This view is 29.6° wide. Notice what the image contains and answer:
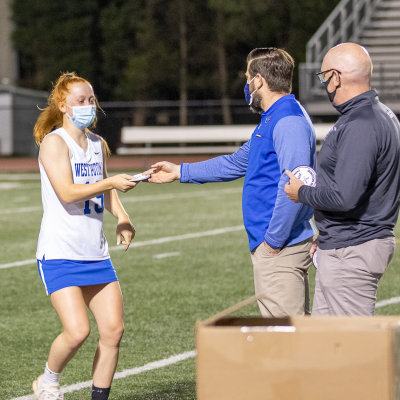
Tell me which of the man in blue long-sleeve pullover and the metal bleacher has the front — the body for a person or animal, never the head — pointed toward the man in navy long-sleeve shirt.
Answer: the metal bleacher

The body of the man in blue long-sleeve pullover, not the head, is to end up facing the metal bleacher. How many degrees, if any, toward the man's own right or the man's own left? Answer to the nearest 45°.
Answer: approximately 90° to the man's own right

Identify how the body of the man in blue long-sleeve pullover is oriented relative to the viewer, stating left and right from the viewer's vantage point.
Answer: facing to the left of the viewer

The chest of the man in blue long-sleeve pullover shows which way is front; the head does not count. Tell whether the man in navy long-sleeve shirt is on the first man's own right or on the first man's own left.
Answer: on the first man's own left

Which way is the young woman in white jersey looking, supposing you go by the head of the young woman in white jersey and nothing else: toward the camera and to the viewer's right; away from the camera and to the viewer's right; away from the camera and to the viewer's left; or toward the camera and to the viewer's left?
toward the camera and to the viewer's right

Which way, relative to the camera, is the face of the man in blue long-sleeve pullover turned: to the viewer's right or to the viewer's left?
to the viewer's left

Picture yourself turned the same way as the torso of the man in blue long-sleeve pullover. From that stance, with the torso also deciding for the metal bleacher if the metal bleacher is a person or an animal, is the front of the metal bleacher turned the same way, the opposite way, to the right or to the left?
to the left

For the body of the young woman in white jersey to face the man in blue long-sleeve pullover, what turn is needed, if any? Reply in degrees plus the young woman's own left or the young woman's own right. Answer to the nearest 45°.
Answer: approximately 45° to the young woman's own left

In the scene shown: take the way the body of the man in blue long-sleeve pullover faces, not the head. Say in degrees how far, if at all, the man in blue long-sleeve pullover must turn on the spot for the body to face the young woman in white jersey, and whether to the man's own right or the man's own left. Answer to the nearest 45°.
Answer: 0° — they already face them

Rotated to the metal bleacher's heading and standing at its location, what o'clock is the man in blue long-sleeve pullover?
The man in blue long-sleeve pullover is roughly at 12 o'clock from the metal bleacher.

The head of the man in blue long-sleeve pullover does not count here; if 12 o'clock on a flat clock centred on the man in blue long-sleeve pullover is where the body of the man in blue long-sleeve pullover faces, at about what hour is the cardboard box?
The cardboard box is roughly at 9 o'clock from the man in blue long-sleeve pullover.
